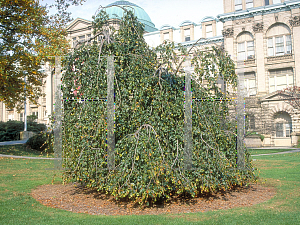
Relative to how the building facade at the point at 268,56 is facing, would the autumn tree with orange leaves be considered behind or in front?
in front

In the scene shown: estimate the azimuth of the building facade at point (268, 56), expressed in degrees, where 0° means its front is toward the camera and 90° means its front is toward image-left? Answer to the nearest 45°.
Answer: approximately 45°

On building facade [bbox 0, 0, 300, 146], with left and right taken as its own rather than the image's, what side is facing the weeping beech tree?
front
